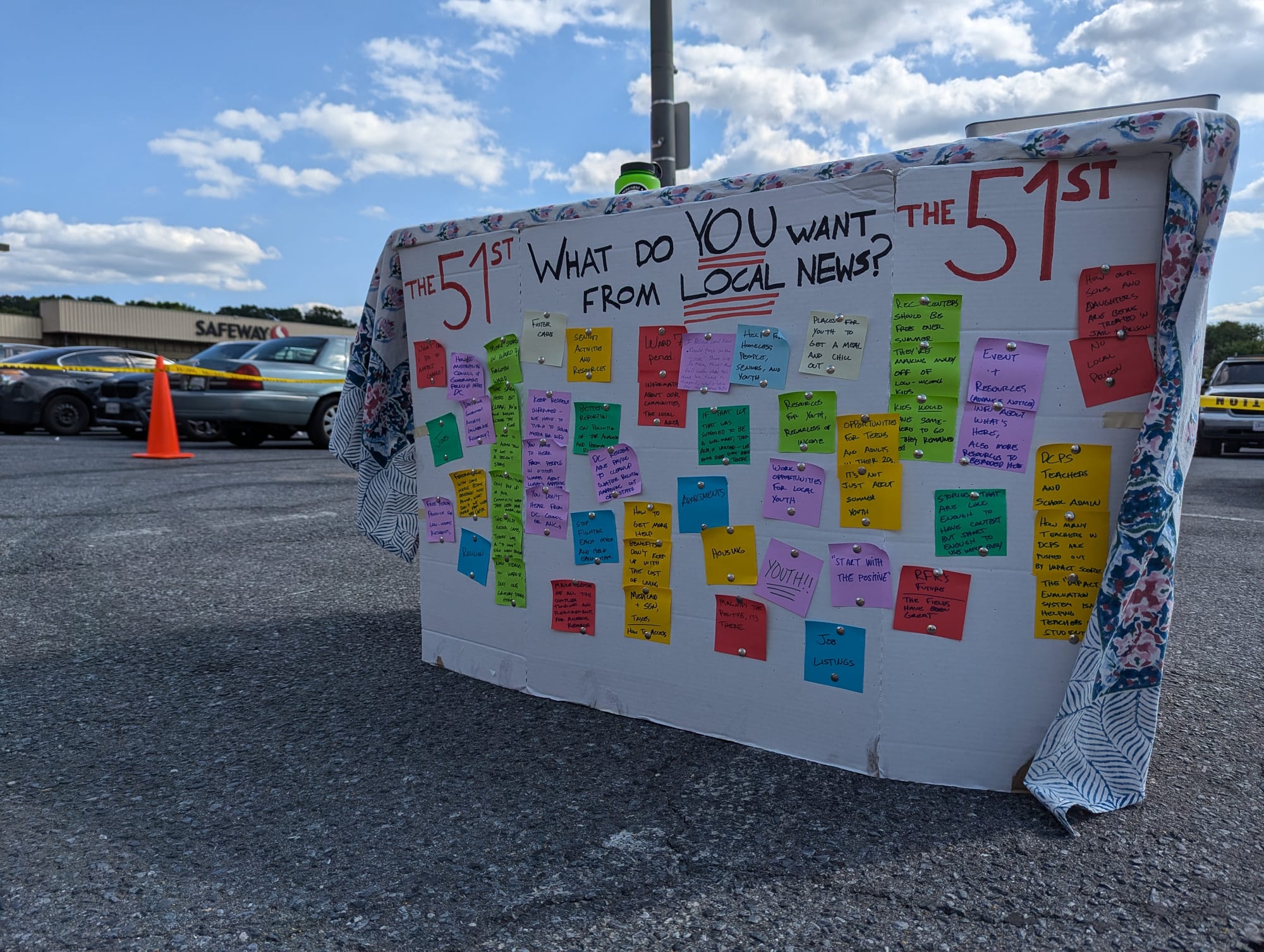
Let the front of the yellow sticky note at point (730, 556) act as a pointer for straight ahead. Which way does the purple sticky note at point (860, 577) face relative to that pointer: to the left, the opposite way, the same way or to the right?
the same way

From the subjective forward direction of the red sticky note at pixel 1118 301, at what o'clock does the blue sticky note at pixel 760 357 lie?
The blue sticky note is roughly at 3 o'clock from the red sticky note.

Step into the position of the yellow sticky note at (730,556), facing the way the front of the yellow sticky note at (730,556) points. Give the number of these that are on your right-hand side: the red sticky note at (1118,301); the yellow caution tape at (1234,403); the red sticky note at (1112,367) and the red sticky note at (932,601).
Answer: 0

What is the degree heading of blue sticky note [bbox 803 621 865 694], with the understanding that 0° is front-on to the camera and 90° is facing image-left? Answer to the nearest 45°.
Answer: approximately 0°

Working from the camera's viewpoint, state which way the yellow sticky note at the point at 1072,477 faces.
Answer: facing the viewer

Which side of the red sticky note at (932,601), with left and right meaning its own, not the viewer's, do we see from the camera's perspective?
front

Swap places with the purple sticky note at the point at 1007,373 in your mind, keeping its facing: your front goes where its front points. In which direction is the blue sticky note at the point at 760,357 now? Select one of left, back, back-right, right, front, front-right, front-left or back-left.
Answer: right

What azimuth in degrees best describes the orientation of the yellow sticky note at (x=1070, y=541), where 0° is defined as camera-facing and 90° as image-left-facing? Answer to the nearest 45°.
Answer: approximately 0°

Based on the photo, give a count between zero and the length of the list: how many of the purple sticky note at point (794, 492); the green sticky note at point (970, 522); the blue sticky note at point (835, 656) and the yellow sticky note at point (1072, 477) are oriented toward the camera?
4

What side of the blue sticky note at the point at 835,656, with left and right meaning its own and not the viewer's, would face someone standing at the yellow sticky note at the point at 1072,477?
left

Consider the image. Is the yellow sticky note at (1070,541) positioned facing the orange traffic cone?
no

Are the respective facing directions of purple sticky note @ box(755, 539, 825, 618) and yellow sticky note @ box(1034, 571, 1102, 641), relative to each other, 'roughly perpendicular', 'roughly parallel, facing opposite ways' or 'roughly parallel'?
roughly parallel

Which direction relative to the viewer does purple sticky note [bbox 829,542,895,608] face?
toward the camera
